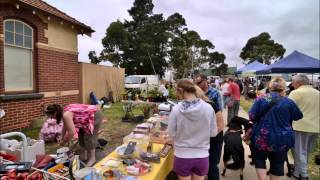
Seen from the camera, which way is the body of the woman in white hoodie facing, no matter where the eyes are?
away from the camera

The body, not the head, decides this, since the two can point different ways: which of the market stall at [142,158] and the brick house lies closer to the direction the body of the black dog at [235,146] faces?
the brick house

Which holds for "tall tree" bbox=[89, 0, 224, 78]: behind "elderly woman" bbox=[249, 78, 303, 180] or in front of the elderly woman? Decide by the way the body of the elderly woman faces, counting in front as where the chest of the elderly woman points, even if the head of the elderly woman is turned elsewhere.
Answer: in front

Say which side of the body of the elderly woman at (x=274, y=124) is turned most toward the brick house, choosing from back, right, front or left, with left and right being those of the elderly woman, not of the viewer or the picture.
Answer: left

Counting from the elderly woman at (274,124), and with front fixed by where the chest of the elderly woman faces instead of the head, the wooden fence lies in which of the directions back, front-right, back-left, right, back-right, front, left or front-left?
front-left

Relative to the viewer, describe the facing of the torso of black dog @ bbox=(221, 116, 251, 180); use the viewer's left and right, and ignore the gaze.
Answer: facing away from the viewer

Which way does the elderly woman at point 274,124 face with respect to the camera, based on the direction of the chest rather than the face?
away from the camera

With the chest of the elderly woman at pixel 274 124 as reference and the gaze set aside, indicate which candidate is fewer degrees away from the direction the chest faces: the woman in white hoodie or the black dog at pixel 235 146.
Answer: the black dog

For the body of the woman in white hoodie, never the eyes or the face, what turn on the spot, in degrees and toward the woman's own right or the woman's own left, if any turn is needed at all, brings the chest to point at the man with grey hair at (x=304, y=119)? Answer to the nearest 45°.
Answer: approximately 45° to the woman's own right

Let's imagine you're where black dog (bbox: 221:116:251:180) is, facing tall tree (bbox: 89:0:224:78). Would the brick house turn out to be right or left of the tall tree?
left
